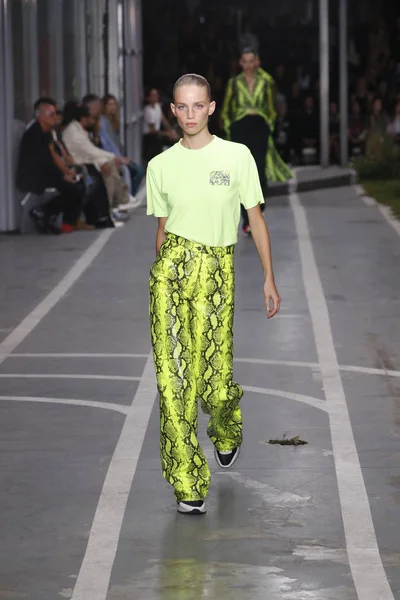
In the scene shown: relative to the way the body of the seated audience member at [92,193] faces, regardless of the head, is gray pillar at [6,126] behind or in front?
behind

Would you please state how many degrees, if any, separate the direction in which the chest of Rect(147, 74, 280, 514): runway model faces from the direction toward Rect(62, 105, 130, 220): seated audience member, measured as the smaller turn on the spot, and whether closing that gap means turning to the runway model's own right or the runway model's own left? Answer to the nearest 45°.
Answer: approximately 180°

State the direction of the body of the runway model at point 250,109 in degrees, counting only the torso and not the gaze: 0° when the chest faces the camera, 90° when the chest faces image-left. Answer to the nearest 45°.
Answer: approximately 0°

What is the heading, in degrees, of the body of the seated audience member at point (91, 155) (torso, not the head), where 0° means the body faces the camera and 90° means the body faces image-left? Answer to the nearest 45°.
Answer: approximately 270°

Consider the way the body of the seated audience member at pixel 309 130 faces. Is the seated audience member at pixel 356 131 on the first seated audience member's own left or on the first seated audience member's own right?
on the first seated audience member's own left

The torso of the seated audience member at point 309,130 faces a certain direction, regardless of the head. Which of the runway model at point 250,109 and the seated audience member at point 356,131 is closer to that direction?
the runway model

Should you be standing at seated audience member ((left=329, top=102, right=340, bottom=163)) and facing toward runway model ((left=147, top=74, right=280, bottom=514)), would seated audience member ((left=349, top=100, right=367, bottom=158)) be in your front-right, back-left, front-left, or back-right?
back-left
